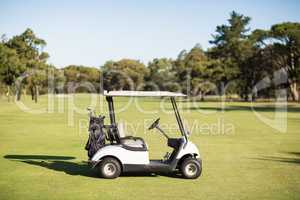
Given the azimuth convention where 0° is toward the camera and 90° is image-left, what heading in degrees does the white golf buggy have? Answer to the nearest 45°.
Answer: approximately 270°
